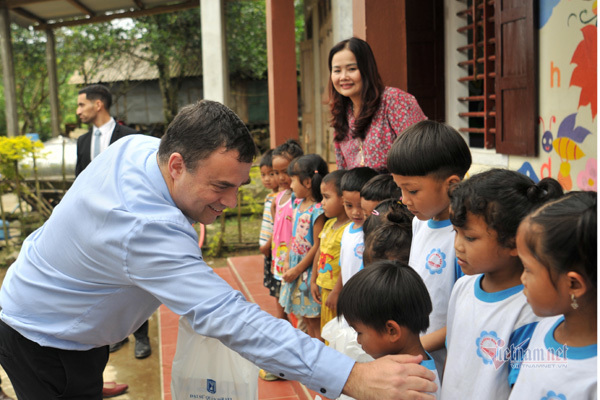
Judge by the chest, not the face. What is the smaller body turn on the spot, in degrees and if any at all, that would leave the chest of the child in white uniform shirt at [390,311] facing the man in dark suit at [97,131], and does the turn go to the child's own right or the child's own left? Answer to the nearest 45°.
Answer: approximately 45° to the child's own right

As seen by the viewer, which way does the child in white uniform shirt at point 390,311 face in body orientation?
to the viewer's left

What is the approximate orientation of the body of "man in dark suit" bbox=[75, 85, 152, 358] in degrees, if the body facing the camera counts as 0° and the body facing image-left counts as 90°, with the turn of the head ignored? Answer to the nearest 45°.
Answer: approximately 45°

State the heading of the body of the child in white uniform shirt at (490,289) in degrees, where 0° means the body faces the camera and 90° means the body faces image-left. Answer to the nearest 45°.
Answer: approximately 45°

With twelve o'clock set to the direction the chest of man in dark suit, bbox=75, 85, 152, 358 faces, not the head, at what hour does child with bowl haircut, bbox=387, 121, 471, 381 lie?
The child with bowl haircut is roughly at 10 o'clock from the man in dark suit.

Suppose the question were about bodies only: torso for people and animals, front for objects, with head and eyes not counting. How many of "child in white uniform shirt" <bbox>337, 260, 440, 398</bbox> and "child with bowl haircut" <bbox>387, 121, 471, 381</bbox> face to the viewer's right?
0

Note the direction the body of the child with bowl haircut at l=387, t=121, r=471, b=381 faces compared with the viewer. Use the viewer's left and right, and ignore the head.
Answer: facing the viewer and to the left of the viewer

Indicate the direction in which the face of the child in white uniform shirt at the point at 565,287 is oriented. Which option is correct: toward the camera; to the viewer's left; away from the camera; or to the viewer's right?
to the viewer's left

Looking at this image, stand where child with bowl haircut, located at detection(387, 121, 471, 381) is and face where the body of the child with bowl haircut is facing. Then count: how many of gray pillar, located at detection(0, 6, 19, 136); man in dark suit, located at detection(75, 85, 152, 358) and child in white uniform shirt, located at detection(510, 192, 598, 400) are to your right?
2

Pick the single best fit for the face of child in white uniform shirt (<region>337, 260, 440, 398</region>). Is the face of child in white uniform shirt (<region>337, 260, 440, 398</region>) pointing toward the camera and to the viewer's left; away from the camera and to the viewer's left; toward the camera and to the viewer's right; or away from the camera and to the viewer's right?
toward the camera and to the viewer's left

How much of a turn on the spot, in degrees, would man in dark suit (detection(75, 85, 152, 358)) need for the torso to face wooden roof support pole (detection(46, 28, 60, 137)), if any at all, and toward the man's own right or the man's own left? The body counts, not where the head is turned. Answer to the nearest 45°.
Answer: approximately 135° to the man's own right

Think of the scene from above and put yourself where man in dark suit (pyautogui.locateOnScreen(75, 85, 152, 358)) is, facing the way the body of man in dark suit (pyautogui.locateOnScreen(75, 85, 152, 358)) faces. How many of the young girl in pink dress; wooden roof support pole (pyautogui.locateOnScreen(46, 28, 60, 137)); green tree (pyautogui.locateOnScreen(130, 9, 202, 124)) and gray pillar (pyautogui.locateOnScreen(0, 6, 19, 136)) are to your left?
1

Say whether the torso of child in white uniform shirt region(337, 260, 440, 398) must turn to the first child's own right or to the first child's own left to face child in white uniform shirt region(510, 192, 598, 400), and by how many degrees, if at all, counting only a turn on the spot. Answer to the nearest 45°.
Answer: approximately 135° to the first child's own left

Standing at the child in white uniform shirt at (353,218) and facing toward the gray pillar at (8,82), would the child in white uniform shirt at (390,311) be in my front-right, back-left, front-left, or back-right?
back-left

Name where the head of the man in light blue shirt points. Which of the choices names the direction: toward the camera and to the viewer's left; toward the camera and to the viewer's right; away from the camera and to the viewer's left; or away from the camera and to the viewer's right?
toward the camera and to the viewer's right

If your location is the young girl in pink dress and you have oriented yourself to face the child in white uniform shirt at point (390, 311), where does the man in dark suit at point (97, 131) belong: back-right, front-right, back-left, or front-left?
back-right

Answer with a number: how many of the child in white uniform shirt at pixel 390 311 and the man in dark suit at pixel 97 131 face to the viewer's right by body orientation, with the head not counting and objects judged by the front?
0
